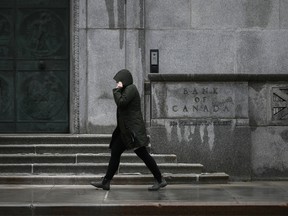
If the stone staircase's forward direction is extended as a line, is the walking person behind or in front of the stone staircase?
in front

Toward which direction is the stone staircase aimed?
toward the camera

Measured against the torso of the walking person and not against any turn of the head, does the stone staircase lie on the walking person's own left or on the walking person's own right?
on the walking person's own right

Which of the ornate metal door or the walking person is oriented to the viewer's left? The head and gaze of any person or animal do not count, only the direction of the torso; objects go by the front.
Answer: the walking person

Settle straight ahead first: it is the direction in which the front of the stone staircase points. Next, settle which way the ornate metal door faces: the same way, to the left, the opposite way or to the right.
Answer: the same way

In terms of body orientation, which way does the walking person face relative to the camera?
to the viewer's left

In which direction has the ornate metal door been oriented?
toward the camera
